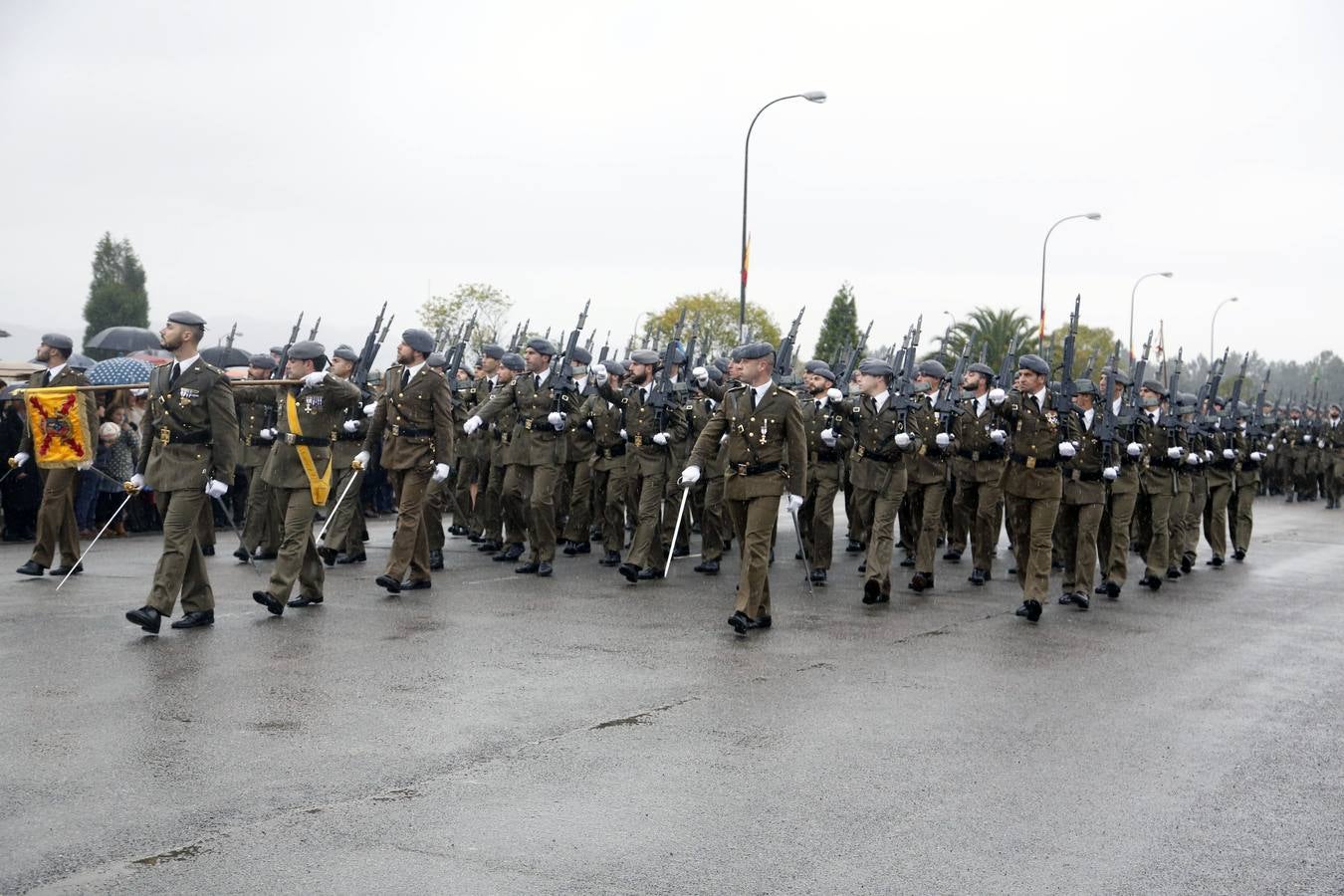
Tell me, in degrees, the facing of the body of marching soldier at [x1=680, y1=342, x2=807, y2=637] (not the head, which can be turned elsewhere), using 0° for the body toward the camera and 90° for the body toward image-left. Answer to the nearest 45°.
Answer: approximately 45°

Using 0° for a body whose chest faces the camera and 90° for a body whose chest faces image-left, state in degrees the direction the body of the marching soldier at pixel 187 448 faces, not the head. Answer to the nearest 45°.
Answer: approximately 45°

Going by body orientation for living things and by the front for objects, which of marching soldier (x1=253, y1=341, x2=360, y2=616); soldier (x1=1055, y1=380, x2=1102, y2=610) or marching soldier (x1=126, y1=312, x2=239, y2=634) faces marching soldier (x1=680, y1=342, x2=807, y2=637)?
the soldier

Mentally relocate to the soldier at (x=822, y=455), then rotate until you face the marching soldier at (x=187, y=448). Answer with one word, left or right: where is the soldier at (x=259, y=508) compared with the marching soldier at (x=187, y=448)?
right

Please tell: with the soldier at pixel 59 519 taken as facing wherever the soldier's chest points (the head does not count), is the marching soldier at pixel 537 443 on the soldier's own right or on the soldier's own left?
on the soldier's own left

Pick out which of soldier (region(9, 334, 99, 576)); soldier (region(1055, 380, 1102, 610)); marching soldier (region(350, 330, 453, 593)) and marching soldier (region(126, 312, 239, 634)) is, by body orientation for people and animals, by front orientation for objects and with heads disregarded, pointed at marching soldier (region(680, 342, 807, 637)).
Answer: soldier (region(1055, 380, 1102, 610))

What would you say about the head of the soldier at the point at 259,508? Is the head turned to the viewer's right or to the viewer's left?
to the viewer's left

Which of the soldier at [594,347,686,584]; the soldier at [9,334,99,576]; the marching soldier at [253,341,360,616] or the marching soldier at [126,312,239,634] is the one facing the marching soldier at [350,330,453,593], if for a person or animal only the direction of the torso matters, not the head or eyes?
the soldier at [594,347,686,584]
